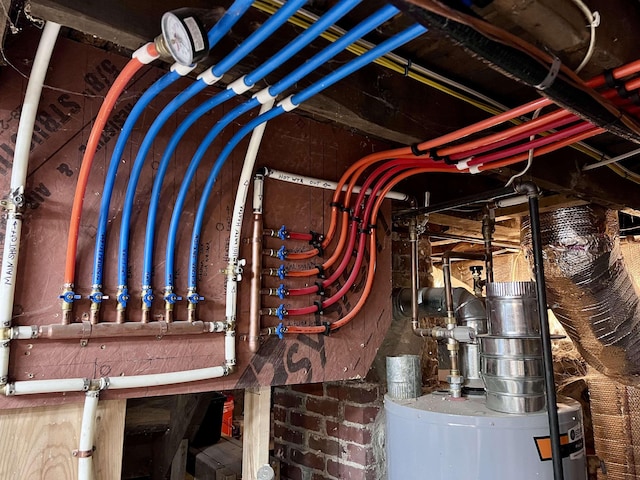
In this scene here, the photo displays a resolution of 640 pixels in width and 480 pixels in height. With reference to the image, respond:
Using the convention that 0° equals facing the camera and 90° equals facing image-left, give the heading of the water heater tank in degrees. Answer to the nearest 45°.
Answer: approximately 315°

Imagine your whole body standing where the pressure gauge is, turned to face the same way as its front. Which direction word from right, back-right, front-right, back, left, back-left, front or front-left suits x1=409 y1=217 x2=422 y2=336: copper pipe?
back

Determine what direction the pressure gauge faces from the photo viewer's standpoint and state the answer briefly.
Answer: facing the viewer and to the left of the viewer

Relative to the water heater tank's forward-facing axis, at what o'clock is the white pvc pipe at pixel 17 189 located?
The white pvc pipe is roughly at 3 o'clock from the water heater tank.

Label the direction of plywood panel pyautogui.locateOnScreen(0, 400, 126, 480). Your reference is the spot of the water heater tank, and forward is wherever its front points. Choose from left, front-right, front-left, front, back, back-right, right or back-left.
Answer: right

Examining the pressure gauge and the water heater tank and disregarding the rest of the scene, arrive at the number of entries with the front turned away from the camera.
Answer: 0

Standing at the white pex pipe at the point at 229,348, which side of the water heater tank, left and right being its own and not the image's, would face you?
right
